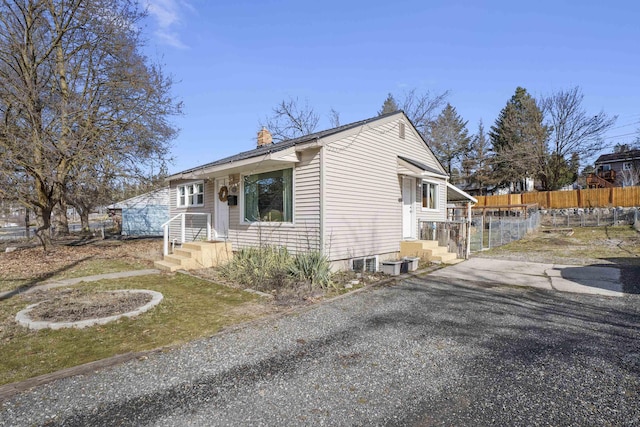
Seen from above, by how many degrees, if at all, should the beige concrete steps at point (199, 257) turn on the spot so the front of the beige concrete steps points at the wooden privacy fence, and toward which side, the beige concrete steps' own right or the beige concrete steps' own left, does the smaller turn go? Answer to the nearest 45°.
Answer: approximately 135° to the beige concrete steps' own left

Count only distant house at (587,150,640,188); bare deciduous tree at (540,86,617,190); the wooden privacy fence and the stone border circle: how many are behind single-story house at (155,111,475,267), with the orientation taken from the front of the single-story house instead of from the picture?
3

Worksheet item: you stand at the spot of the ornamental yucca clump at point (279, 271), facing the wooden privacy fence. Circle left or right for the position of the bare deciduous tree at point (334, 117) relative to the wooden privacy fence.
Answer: left

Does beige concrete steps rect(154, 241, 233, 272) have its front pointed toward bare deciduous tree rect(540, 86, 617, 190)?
no

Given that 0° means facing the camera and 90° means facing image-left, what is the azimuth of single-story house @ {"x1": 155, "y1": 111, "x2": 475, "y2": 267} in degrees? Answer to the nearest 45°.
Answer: approximately 45°

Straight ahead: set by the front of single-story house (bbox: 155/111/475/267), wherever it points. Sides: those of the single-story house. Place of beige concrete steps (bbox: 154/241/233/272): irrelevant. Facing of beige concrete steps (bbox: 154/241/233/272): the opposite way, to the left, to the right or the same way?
the same way

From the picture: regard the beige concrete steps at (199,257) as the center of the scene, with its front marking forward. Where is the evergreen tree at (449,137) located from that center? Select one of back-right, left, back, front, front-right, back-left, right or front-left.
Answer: back

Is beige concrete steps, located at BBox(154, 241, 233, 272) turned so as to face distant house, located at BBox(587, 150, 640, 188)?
no

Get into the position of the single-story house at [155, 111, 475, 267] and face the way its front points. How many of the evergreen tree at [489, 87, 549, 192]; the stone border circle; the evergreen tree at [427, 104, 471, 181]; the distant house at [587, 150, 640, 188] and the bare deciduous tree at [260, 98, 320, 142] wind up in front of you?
1

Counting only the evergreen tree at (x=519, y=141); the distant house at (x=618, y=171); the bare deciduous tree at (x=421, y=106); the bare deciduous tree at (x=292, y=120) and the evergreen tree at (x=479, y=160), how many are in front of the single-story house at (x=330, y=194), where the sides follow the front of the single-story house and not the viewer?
0

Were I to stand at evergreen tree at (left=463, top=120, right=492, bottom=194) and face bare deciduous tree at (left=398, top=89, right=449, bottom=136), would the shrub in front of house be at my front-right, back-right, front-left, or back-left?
front-left

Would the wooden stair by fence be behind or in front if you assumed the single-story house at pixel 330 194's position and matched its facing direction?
behind

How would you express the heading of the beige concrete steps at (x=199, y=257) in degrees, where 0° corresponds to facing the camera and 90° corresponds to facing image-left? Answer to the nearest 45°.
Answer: approximately 45°

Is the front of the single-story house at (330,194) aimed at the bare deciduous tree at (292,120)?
no

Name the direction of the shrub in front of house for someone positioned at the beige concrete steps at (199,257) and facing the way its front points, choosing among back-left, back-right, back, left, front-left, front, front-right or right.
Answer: left

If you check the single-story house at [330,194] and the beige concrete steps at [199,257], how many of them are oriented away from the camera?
0

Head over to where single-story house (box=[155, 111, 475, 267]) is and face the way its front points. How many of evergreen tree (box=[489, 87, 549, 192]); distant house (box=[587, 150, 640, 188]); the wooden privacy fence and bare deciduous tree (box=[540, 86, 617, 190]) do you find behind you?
4

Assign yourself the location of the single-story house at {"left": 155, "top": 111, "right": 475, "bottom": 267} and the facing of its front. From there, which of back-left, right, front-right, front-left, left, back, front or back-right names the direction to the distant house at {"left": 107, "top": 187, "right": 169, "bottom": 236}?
right

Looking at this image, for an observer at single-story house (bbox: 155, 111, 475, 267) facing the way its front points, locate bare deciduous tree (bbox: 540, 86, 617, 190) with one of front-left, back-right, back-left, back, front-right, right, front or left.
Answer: back

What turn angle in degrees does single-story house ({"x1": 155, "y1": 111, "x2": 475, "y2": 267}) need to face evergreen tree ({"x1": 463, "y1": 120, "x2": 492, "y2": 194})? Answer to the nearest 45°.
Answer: approximately 180°

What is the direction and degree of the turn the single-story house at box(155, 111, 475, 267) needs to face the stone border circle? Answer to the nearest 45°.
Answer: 0° — it already faces it
